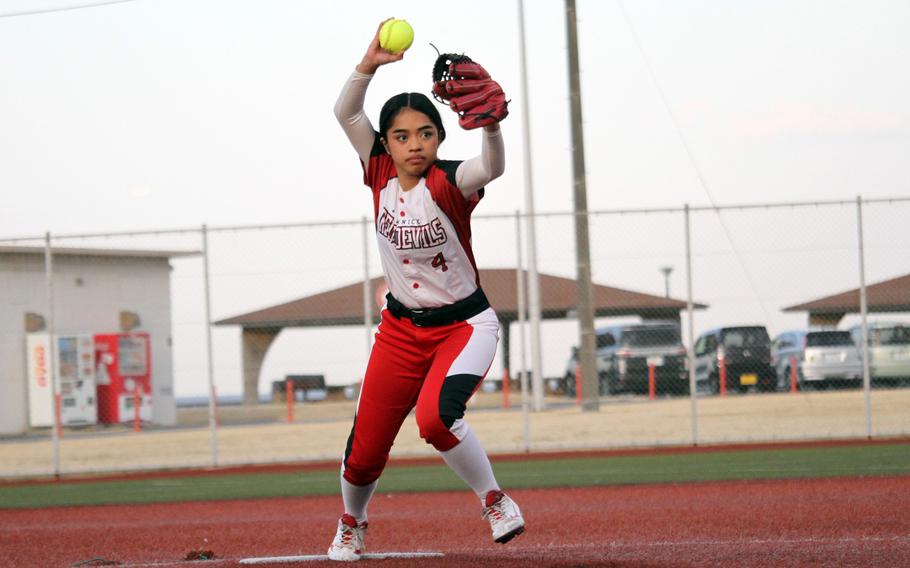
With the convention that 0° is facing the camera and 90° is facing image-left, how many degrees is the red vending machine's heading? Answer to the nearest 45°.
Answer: approximately 315°

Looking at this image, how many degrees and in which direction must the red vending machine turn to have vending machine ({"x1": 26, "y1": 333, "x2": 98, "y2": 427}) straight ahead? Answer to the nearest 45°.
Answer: approximately 90° to its right
